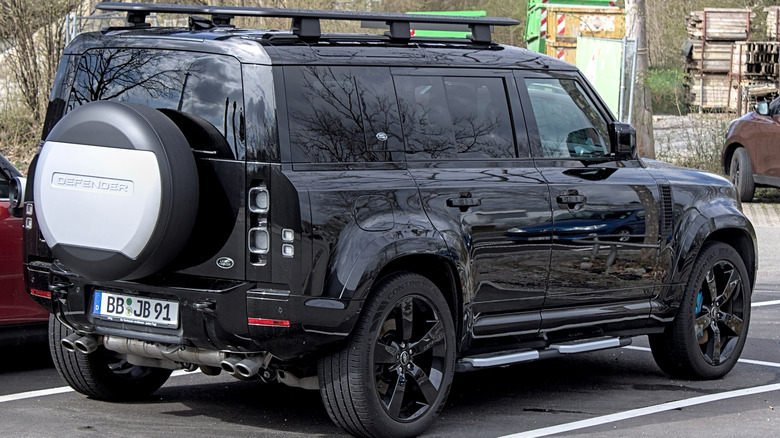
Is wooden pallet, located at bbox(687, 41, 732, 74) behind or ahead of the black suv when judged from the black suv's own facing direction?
ahead

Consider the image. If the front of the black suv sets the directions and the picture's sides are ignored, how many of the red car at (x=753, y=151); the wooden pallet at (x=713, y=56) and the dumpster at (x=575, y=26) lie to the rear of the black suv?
0

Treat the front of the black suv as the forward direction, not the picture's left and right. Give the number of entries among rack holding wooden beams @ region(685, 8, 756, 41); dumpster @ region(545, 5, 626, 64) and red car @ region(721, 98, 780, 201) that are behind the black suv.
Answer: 0

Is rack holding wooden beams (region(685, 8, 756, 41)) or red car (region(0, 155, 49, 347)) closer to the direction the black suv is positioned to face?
the rack holding wooden beams

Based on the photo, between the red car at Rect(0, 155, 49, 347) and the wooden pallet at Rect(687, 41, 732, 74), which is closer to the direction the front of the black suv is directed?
the wooden pallet

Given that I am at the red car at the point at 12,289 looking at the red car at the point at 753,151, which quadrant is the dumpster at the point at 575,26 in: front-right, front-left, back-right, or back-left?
front-left

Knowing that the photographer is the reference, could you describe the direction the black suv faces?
facing away from the viewer and to the right of the viewer

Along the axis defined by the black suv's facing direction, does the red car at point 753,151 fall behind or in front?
in front

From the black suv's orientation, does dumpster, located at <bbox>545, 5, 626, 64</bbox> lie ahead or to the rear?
ahead

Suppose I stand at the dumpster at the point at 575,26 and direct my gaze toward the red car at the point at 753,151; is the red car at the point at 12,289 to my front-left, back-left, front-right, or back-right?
front-right
